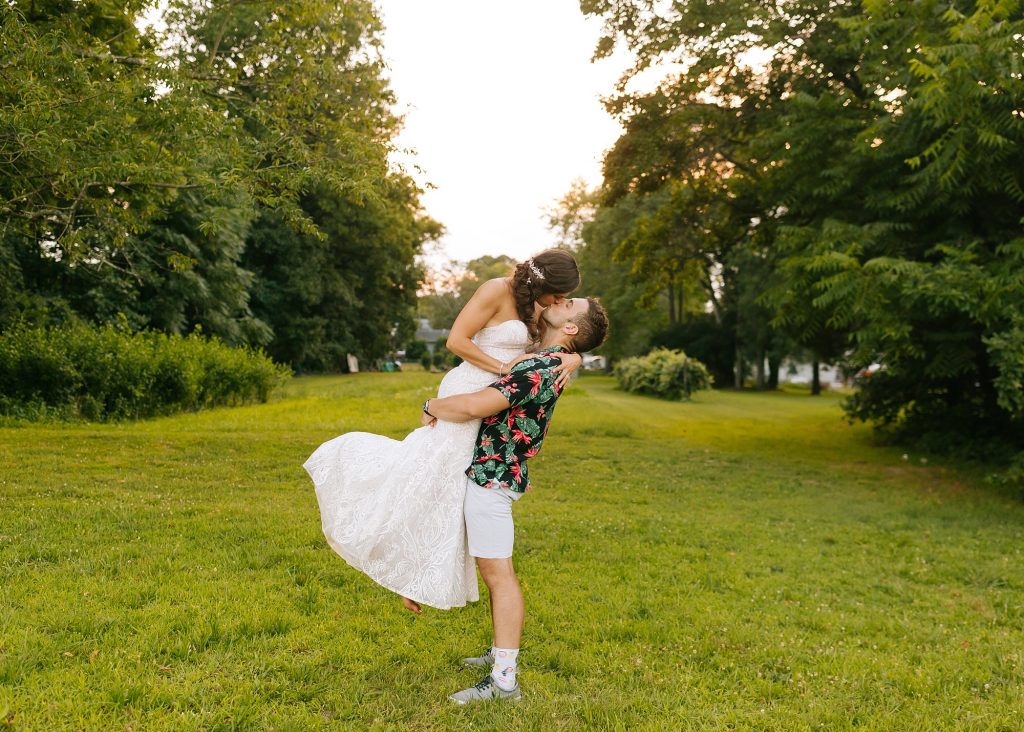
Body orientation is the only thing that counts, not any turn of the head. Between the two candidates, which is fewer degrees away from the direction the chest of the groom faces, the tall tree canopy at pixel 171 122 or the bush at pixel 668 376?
the tall tree canopy

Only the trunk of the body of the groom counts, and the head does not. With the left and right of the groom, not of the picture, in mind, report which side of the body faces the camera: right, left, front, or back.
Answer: left

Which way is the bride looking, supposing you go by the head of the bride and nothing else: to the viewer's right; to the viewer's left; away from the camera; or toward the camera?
to the viewer's right

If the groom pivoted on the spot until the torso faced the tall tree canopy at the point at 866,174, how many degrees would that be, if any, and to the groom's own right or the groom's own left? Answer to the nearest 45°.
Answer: approximately 135° to the groom's own right

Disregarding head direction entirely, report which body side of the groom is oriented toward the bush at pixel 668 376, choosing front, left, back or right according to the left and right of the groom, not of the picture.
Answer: right

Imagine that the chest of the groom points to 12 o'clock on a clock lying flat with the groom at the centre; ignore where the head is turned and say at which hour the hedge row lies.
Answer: The hedge row is roughly at 2 o'clock from the groom.

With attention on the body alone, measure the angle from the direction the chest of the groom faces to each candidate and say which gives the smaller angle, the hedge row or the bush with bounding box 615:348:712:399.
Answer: the hedge row

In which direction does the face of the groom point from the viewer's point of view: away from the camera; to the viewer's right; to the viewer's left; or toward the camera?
to the viewer's left

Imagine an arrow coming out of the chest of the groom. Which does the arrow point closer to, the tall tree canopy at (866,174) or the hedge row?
the hedge row
